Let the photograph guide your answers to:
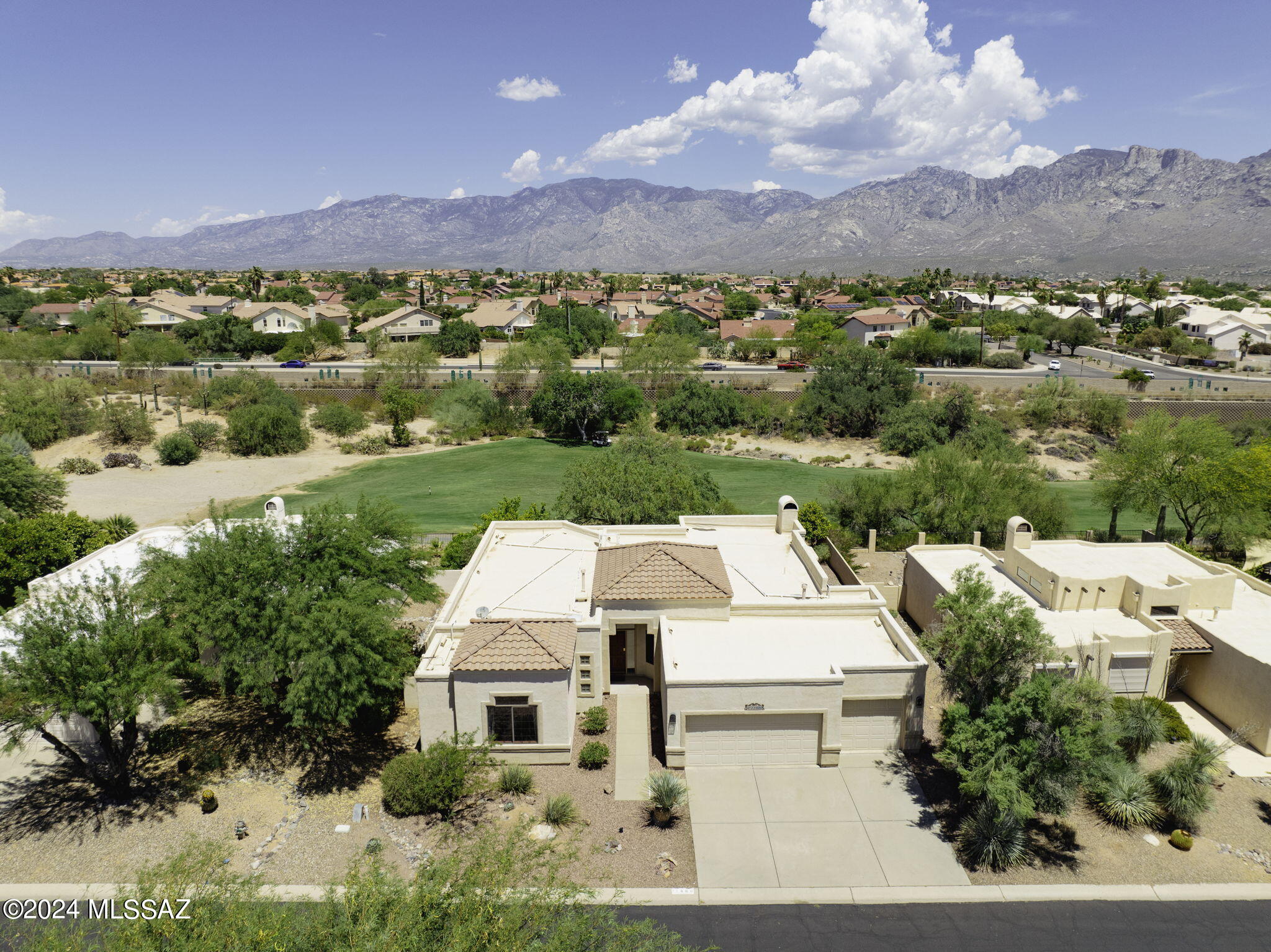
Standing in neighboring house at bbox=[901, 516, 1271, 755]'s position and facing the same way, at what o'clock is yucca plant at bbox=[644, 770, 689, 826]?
The yucca plant is roughly at 1 o'clock from the neighboring house.

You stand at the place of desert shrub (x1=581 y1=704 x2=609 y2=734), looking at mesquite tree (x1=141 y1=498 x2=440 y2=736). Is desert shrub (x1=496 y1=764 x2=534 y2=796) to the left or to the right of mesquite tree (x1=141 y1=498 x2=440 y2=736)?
left

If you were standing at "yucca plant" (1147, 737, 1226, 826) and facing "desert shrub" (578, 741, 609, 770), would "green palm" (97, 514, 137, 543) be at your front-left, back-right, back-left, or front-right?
front-right

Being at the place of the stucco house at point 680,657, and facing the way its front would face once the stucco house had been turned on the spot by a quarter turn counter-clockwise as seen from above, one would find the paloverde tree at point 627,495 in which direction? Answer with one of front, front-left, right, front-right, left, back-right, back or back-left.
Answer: left

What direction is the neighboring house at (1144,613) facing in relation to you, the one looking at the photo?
facing the viewer

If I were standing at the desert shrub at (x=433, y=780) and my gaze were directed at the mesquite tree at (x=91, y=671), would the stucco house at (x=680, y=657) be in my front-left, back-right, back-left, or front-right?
back-right

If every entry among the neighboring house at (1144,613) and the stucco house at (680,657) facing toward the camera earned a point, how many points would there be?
2

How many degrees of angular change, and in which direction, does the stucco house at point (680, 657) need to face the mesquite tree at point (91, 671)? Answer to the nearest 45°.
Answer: approximately 90° to its right

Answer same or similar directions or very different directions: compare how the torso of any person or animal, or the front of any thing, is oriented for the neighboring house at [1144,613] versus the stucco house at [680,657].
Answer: same or similar directions

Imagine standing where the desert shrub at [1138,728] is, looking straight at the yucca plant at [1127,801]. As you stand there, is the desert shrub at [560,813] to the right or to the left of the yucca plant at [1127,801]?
right

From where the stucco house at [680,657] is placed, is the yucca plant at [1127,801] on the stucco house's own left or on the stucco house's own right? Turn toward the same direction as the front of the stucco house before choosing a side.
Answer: on the stucco house's own left

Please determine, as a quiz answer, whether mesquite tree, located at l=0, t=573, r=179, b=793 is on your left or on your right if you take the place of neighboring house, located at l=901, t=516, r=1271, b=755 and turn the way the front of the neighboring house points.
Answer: on your right

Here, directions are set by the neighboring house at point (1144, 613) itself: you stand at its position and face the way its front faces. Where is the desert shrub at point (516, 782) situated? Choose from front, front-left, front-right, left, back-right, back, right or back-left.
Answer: front-right

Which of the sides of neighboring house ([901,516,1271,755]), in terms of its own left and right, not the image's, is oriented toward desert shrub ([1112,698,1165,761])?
front

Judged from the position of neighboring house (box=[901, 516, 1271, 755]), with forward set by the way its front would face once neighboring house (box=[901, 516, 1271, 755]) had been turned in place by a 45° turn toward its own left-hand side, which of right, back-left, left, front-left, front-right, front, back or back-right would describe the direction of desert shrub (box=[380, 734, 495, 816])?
right

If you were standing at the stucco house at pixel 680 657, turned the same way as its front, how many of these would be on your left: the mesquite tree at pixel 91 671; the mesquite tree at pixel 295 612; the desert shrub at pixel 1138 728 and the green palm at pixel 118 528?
1

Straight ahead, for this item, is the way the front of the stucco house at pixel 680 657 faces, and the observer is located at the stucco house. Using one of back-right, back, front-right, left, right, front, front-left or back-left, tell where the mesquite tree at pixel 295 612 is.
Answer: right

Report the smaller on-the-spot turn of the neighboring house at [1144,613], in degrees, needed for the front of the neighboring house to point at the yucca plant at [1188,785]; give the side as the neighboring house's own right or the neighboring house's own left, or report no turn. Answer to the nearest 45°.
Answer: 0° — it already faces it

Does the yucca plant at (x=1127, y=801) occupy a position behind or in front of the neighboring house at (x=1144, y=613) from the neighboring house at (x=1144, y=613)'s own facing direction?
in front
